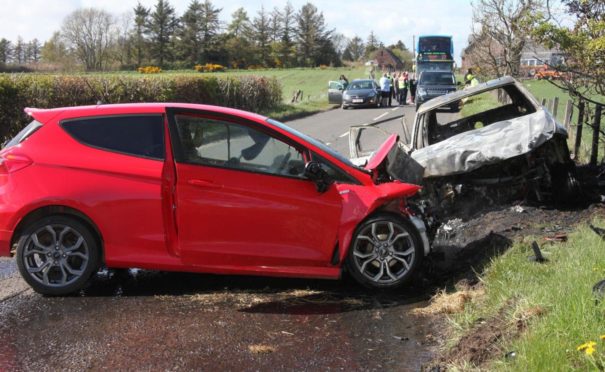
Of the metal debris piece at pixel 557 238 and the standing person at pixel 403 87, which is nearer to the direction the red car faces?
the metal debris piece

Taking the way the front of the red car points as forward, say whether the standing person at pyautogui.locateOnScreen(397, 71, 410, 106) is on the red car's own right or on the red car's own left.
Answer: on the red car's own left

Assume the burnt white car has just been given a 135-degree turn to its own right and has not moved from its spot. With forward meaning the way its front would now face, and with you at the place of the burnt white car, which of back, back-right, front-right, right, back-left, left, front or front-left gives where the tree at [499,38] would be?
front-right

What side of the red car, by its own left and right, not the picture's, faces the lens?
right

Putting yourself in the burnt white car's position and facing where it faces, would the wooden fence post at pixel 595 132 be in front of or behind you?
behind

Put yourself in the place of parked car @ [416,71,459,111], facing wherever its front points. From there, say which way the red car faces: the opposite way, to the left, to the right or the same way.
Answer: to the left

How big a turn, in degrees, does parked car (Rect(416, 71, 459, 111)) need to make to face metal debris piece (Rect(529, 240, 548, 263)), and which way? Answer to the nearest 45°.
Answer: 0° — it already faces it

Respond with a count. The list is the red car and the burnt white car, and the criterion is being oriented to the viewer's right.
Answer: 1
